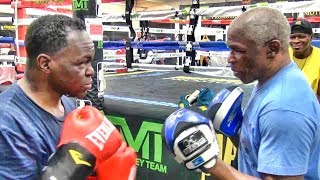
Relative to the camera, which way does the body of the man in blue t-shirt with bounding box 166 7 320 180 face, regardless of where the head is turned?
to the viewer's left

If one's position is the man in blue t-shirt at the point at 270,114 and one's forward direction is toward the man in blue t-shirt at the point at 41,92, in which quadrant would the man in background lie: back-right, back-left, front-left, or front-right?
back-right

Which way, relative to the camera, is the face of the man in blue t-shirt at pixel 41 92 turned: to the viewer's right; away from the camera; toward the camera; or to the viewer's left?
to the viewer's right

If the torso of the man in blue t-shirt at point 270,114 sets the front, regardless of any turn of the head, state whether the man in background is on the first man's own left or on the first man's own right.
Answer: on the first man's own right
